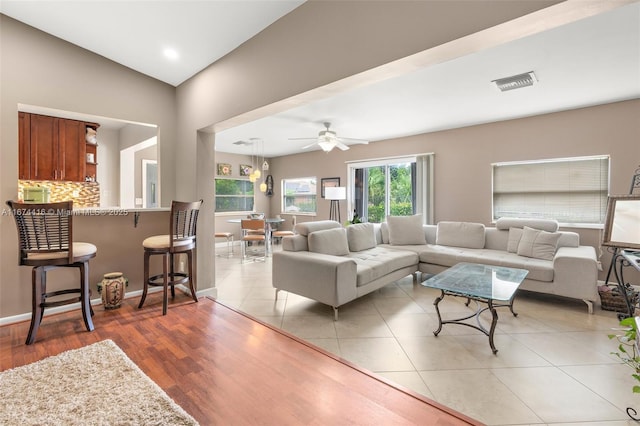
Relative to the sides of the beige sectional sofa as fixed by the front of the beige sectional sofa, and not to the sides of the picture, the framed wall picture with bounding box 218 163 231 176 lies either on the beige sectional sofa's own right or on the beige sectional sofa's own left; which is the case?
on the beige sectional sofa's own right

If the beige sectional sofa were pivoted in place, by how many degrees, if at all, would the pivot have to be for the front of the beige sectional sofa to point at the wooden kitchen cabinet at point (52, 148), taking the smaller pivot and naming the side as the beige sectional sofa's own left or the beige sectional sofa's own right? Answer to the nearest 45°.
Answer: approximately 90° to the beige sectional sofa's own right

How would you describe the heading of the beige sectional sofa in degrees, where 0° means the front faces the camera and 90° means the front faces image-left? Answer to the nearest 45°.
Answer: approximately 0°

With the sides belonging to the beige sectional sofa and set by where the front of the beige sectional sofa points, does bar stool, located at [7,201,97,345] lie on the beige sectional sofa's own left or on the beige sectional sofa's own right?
on the beige sectional sofa's own right

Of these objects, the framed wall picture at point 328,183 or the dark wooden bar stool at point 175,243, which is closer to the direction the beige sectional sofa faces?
the dark wooden bar stool

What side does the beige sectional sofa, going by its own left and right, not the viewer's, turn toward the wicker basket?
left

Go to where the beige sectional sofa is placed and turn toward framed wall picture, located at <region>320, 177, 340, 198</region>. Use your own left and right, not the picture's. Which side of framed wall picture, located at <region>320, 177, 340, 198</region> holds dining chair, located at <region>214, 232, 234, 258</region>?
left

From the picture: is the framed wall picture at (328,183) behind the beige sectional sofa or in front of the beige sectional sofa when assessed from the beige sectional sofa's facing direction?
behind

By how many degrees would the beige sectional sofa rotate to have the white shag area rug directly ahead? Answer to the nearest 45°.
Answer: approximately 45° to its right

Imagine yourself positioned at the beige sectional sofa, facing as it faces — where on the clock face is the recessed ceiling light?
The recessed ceiling light is roughly at 2 o'clock from the beige sectional sofa.

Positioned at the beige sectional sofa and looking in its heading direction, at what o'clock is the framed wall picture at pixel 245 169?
The framed wall picture is roughly at 4 o'clock from the beige sectional sofa.
